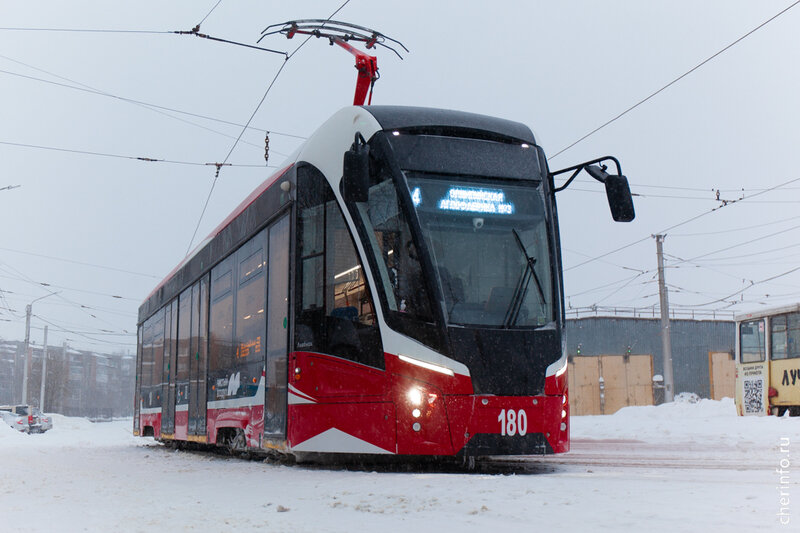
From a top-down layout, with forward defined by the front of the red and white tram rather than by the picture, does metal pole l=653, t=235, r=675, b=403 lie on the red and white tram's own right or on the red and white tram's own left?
on the red and white tram's own left

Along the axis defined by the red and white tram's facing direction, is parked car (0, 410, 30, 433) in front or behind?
behind

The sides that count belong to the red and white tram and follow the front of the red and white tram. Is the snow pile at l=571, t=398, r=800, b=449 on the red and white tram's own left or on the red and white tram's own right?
on the red and white tram's own left

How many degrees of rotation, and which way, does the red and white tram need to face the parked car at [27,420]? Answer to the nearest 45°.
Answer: approximately 180°

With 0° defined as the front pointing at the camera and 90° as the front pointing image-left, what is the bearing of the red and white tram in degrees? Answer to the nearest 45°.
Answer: approximately 315°

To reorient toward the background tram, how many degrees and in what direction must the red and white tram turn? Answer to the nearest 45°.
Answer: approximately 90° to its left

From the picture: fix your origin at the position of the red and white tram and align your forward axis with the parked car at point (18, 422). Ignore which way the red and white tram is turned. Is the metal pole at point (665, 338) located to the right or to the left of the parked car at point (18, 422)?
right
